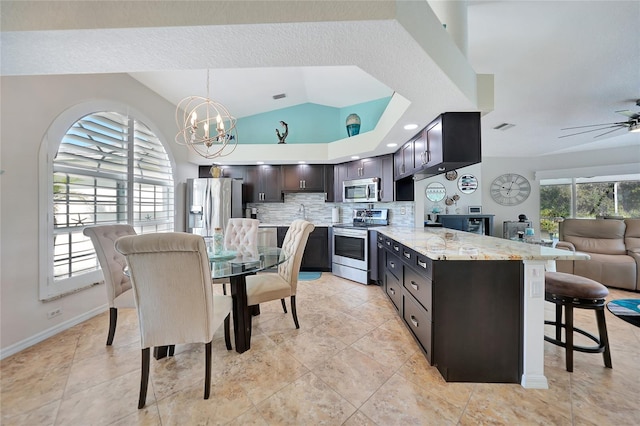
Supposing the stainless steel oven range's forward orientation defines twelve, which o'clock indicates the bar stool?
The bar stool is roughly at 9 o'clock from the stainless steel oven range.

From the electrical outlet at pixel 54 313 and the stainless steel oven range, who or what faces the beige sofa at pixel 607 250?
the electrical outlet

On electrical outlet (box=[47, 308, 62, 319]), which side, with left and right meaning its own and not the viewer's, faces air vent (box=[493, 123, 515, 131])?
front

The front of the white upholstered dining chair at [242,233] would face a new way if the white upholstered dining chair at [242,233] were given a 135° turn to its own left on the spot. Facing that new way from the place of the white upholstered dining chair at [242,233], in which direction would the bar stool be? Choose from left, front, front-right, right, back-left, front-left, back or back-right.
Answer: front-right

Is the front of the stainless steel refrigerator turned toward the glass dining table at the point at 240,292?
yes

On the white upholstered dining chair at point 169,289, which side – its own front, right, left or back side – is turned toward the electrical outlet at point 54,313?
left

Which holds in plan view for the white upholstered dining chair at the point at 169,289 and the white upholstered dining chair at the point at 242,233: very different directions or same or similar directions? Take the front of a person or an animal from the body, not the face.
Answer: very different directions

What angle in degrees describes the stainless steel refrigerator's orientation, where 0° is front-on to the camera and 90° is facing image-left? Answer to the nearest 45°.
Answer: approximately 0°

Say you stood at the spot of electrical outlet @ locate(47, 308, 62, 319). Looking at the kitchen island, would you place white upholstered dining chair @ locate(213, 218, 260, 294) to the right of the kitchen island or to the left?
left

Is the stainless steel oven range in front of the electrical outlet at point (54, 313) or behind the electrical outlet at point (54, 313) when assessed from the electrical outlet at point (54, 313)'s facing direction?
in front

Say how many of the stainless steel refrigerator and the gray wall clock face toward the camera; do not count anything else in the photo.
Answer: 2

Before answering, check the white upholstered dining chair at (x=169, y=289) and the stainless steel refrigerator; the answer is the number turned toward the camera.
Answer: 1

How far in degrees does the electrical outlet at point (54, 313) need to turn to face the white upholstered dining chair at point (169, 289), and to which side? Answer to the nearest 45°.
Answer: approximately 45° to its right

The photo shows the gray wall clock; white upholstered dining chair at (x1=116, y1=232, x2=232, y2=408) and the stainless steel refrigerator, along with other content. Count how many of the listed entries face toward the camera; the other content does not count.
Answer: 2

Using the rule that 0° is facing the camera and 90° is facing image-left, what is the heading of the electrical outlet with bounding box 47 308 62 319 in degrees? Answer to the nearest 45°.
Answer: approximately 315°
